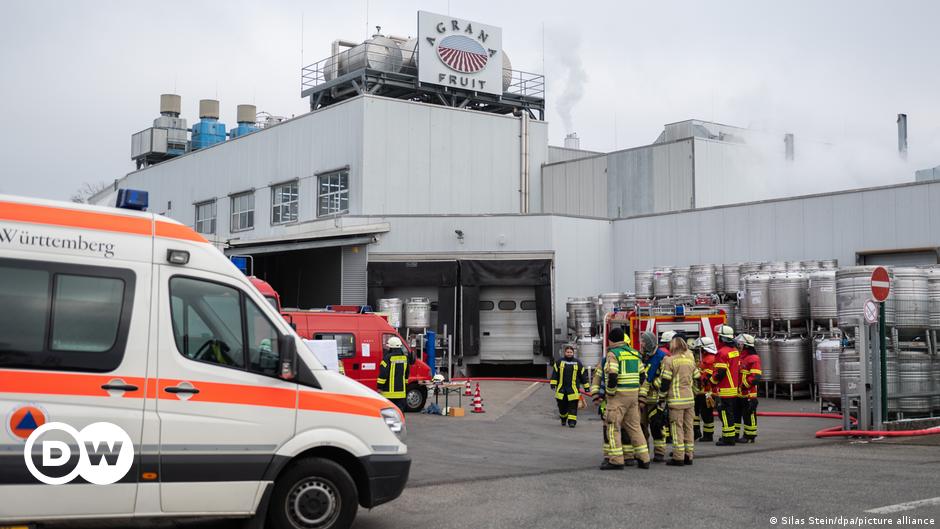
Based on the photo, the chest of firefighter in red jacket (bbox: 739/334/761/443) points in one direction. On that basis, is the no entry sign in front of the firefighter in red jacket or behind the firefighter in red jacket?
behind

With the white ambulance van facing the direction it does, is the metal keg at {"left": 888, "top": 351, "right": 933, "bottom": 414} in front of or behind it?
in front

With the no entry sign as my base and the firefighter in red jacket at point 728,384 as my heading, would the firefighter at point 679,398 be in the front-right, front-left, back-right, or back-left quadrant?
front-left

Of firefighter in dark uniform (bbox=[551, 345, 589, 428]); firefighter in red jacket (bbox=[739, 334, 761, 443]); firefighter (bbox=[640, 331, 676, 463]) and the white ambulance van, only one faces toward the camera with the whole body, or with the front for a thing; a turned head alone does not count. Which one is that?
the firefighter in dark uniform

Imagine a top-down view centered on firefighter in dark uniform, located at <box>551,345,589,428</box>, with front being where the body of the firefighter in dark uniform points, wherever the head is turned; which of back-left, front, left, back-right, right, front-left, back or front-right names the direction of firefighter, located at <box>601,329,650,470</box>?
front

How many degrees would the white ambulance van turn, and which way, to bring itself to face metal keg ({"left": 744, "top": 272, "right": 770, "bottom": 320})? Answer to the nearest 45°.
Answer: approximately 45° to its left

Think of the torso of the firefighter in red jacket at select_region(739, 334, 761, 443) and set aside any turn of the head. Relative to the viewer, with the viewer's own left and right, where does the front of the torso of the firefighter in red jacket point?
facing to the left of the viewer

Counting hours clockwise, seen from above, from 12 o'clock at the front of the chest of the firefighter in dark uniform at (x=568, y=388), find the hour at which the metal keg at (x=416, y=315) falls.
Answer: The metal keg is roughly at 5 o'clock from the firefighter in dark uniform.

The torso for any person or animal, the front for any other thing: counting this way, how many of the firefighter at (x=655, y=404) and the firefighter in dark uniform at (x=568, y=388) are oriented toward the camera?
1

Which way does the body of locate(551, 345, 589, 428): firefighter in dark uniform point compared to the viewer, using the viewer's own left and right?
facing the viewer

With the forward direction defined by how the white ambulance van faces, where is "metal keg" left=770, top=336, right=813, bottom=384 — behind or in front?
in front
